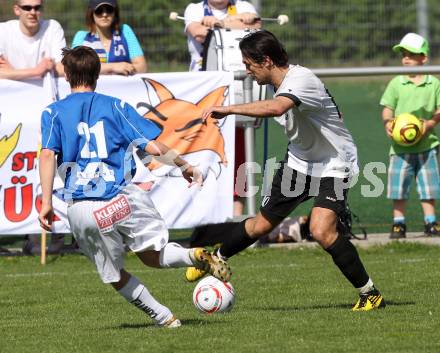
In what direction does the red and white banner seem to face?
toward the camera

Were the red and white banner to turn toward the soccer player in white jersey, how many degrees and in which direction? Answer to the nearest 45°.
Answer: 0° — it already faces them

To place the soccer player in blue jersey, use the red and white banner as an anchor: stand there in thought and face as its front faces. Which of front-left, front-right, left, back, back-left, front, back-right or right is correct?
front

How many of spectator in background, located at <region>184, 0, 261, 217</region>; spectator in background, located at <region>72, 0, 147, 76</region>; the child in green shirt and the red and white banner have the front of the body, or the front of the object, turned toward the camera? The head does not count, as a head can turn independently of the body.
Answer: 4

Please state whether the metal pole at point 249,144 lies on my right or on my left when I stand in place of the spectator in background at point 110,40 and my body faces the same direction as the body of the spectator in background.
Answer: on my left

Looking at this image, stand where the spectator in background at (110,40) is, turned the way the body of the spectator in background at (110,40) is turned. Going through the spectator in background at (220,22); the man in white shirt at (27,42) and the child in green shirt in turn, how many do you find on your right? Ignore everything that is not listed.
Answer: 1

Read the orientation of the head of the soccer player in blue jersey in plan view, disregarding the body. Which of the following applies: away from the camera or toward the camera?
away from the camera

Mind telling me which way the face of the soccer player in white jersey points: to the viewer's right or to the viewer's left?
to the viewer's left

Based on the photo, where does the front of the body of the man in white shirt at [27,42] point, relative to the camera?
toward the camera

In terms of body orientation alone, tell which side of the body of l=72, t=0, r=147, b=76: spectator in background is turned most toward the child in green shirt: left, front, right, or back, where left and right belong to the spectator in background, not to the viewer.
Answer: left

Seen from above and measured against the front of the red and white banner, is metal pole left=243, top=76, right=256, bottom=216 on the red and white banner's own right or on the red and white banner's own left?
on the red and white banner's own left

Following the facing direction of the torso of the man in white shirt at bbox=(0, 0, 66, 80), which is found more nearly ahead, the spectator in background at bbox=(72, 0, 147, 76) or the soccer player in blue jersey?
the soccer player in blue jersey

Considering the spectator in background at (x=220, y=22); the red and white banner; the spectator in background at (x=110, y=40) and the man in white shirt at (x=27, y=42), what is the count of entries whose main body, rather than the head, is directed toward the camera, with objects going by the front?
4
